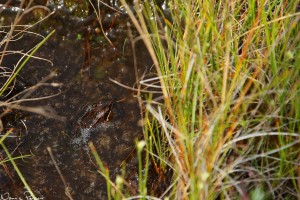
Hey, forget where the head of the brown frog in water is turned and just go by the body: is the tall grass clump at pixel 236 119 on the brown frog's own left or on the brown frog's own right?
on the brown frog's own right

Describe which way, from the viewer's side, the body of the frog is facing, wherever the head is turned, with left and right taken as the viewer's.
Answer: facing away from the viewer and to the right of the viewer

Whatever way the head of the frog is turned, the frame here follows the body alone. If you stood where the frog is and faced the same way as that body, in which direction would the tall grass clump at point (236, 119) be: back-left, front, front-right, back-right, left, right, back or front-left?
right
